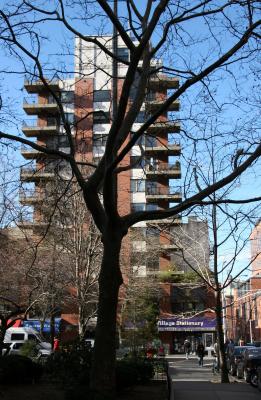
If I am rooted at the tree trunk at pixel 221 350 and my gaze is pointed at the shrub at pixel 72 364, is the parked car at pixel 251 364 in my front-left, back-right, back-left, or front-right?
back-left

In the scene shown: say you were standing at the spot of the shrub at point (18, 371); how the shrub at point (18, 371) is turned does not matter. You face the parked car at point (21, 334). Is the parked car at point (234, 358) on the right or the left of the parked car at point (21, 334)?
right
